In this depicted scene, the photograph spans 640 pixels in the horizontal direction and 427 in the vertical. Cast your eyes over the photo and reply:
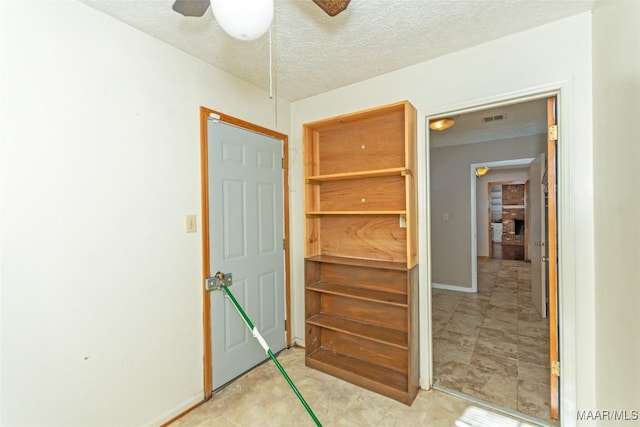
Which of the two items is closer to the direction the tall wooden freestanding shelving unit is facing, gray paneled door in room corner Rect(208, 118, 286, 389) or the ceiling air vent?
the gray paneled door in room corner

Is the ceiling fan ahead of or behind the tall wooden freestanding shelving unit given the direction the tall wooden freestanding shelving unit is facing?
ahead

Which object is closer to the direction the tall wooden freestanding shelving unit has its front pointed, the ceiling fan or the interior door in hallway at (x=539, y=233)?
the ceiling fan

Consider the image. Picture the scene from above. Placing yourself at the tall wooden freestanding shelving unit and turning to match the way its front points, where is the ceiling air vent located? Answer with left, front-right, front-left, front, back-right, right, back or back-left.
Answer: back

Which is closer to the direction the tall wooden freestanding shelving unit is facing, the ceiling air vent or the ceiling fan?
the ceiling fan

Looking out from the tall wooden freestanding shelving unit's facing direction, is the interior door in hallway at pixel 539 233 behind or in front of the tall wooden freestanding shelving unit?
behind

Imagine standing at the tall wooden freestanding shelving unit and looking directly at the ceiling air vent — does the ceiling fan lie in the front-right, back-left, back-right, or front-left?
back-right

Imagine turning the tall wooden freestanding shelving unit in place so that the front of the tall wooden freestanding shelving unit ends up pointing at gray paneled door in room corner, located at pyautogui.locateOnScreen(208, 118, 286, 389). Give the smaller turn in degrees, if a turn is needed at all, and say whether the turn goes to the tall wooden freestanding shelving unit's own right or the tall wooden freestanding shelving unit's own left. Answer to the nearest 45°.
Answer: approximately 45° to the tall wooden freestanding shelving unit's own right

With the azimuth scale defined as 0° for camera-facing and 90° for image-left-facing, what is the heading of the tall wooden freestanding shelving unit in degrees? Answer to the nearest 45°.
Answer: approximately 45°
